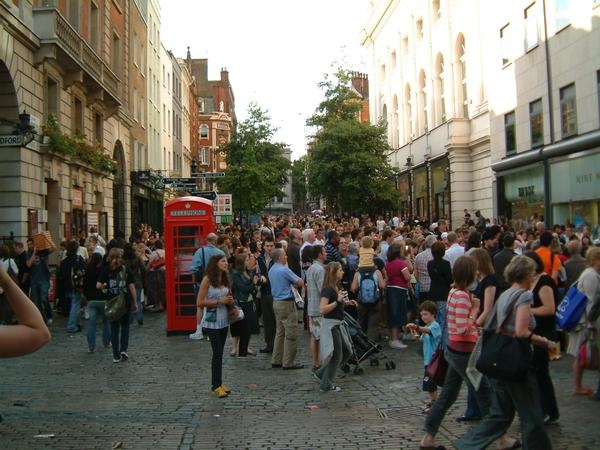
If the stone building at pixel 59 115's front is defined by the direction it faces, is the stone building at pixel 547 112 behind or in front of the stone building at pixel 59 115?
in front

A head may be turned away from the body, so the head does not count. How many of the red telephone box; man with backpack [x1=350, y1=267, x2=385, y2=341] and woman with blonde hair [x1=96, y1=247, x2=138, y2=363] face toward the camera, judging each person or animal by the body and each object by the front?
2

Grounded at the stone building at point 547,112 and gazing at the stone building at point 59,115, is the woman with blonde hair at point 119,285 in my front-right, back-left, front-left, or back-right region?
front-left

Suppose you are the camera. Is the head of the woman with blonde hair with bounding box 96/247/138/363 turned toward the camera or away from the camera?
toward the camera

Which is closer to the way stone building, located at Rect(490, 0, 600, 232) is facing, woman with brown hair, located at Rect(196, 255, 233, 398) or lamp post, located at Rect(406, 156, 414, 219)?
the woman with brown hair

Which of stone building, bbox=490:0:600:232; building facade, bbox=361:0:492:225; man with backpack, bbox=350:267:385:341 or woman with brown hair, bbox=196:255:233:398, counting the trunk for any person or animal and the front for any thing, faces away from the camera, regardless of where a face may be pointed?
the man with backpack

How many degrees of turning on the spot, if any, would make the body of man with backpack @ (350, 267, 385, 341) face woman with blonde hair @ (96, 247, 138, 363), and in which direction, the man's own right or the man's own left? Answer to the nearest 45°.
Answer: approximately 90° to the man's own left

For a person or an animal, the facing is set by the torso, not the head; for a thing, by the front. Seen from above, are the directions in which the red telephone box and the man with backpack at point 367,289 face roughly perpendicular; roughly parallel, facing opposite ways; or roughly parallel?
roughly parallel, facing opposite ways

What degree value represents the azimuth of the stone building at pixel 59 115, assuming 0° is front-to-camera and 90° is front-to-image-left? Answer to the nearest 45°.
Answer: approximately 315°

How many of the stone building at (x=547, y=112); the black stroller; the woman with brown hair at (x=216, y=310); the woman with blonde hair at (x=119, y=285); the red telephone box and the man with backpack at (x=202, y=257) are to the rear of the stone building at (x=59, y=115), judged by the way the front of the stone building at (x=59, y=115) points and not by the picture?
0

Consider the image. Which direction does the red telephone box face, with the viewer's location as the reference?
facing the viewer

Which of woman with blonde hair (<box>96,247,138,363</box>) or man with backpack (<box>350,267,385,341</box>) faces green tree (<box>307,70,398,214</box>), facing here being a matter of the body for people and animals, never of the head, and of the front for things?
the man with backpack

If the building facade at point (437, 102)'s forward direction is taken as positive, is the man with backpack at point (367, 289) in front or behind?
in front

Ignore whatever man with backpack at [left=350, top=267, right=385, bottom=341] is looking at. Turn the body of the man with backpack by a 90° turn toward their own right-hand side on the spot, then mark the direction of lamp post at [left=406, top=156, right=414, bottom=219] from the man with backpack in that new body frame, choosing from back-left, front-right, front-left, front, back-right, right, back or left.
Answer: left

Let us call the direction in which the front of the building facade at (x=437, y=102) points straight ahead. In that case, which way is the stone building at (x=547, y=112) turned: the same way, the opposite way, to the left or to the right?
the same way

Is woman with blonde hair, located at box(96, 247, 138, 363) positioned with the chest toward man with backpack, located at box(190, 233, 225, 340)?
no

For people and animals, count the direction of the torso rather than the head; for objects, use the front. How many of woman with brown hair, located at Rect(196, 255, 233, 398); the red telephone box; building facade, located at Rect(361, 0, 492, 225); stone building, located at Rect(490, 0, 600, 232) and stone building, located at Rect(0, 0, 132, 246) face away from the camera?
0

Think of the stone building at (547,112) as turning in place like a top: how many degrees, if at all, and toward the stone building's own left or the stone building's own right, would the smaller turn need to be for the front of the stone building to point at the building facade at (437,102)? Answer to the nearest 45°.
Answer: approximately 90° to the stone building's own right

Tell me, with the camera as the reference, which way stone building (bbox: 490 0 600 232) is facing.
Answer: facing the viewer and to the left of the viewer

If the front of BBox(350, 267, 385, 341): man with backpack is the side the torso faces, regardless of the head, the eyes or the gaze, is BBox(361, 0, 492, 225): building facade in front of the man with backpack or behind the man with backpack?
in front
